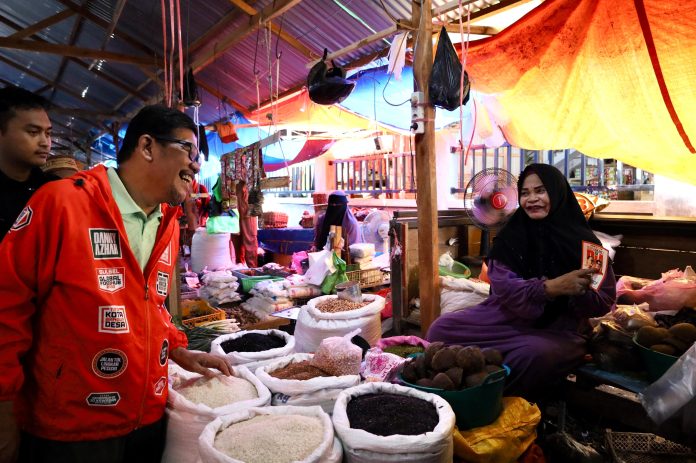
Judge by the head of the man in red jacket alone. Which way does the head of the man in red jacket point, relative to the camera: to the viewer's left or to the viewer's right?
to the viewer's right

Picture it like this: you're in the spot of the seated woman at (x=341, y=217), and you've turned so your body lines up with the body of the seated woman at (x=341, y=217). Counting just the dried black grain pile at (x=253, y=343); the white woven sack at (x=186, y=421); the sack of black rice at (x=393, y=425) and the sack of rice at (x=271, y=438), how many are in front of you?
4

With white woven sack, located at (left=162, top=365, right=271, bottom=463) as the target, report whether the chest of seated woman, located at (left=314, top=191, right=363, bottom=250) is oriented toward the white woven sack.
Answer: yes

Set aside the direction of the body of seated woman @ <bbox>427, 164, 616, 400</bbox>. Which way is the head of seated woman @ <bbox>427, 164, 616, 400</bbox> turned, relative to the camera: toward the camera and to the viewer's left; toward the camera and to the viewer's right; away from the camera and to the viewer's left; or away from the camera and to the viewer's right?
toward the camera and to the viewer's left

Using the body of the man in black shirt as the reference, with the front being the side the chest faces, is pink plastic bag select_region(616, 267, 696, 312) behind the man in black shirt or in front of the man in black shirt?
in front

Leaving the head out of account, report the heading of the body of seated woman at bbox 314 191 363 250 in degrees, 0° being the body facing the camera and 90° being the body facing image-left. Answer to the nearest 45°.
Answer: approximately 0°

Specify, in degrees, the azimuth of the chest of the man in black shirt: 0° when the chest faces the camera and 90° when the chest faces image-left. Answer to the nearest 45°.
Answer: approximately 315°

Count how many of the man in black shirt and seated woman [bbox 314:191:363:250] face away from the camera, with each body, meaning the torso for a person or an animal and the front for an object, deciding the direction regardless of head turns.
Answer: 0

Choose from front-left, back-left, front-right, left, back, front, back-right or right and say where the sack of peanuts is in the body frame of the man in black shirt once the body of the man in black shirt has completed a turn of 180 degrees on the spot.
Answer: back-right

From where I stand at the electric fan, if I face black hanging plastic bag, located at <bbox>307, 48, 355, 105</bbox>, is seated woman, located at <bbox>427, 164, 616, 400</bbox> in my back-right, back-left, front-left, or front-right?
back-left

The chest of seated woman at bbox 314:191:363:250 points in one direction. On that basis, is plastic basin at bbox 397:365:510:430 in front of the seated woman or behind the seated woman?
in front
